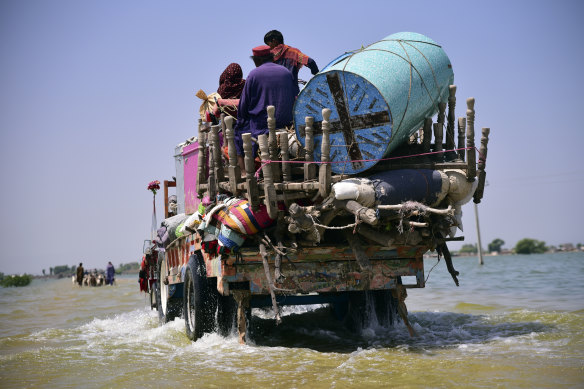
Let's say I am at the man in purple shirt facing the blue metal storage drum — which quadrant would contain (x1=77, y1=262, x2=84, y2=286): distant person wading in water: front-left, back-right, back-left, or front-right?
back-left

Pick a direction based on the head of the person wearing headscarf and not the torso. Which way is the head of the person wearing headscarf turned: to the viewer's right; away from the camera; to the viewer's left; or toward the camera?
away from the camera

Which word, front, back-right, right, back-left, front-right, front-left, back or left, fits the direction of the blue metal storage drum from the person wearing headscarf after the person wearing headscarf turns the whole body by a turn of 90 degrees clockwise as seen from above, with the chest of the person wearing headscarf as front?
front-right

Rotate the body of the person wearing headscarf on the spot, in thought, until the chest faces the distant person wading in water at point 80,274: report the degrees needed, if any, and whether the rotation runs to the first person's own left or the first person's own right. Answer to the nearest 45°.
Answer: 0° — they already face them

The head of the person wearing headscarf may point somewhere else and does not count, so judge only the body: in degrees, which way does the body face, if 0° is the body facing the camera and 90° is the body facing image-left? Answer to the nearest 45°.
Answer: approximately 180°

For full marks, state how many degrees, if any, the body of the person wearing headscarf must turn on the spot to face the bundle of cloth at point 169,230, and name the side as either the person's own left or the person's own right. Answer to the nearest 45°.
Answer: approximately 45° to the person's own left

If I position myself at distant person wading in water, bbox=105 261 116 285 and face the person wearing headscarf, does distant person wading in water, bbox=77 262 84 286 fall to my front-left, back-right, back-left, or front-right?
back-right
